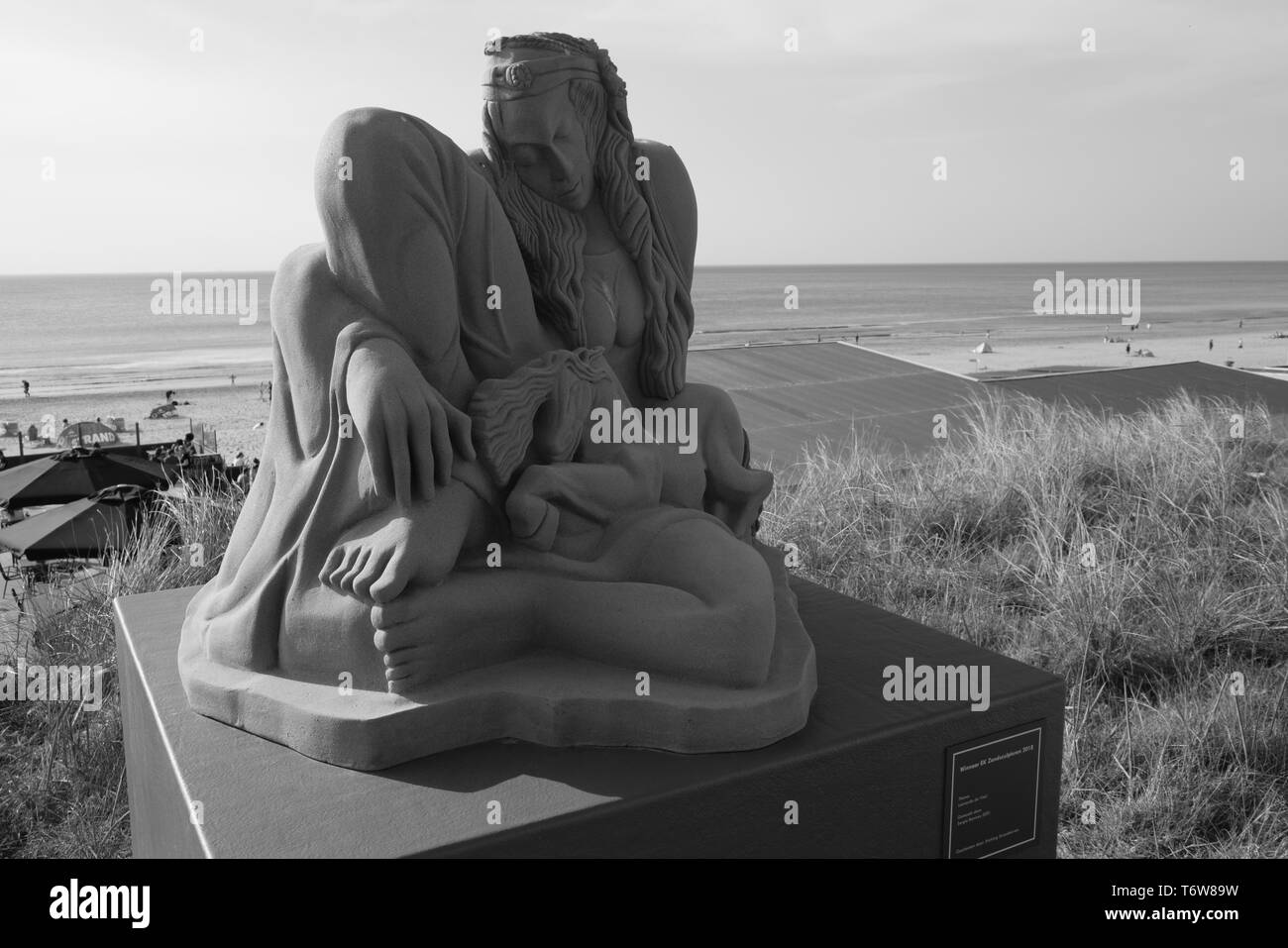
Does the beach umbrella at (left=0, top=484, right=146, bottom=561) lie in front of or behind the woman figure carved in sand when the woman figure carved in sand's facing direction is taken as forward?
behind

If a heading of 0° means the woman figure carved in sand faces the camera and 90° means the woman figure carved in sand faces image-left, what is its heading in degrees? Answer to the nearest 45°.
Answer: approximately 0°

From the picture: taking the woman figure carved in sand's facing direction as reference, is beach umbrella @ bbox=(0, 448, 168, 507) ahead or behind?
behind

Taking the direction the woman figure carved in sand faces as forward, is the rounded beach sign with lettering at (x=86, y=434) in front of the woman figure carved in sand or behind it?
behind
